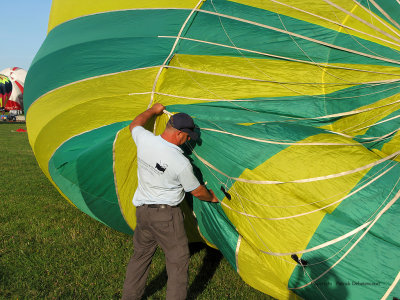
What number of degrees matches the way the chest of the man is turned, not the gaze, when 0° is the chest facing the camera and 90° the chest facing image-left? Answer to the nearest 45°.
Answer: approximately 225°

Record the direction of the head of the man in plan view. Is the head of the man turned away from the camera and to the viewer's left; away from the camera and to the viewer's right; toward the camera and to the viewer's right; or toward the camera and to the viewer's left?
away from the camera and to the viewer's right
